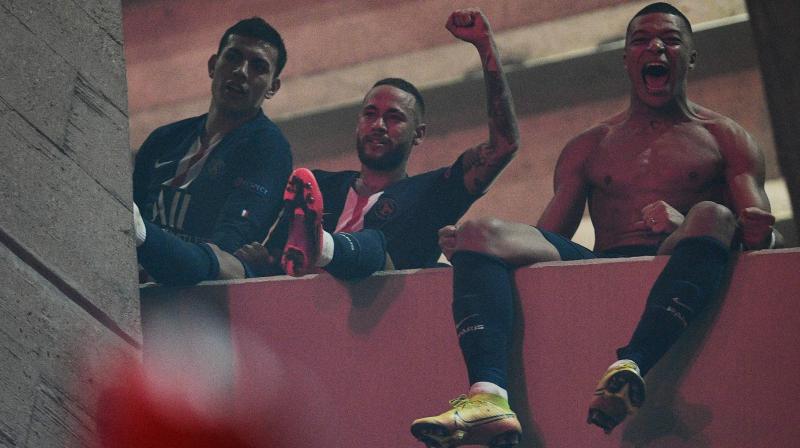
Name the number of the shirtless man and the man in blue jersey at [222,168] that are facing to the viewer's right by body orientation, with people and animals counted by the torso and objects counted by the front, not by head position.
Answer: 0

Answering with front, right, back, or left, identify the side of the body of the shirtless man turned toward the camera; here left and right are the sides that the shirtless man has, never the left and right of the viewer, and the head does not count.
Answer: front

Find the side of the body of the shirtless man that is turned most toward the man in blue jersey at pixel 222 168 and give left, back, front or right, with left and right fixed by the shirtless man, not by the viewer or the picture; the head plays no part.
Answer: right

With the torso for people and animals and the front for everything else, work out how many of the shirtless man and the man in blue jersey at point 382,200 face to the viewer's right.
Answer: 0

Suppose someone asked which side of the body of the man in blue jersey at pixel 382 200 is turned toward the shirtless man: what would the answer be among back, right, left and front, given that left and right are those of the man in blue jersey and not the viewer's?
left

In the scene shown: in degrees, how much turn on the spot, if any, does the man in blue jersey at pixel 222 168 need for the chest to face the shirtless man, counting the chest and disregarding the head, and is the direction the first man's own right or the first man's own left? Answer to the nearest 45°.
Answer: approximately 90° to the first man's own left

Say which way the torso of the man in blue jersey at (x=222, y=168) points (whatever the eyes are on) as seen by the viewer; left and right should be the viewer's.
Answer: facing the viewer and to the left of the viewer
